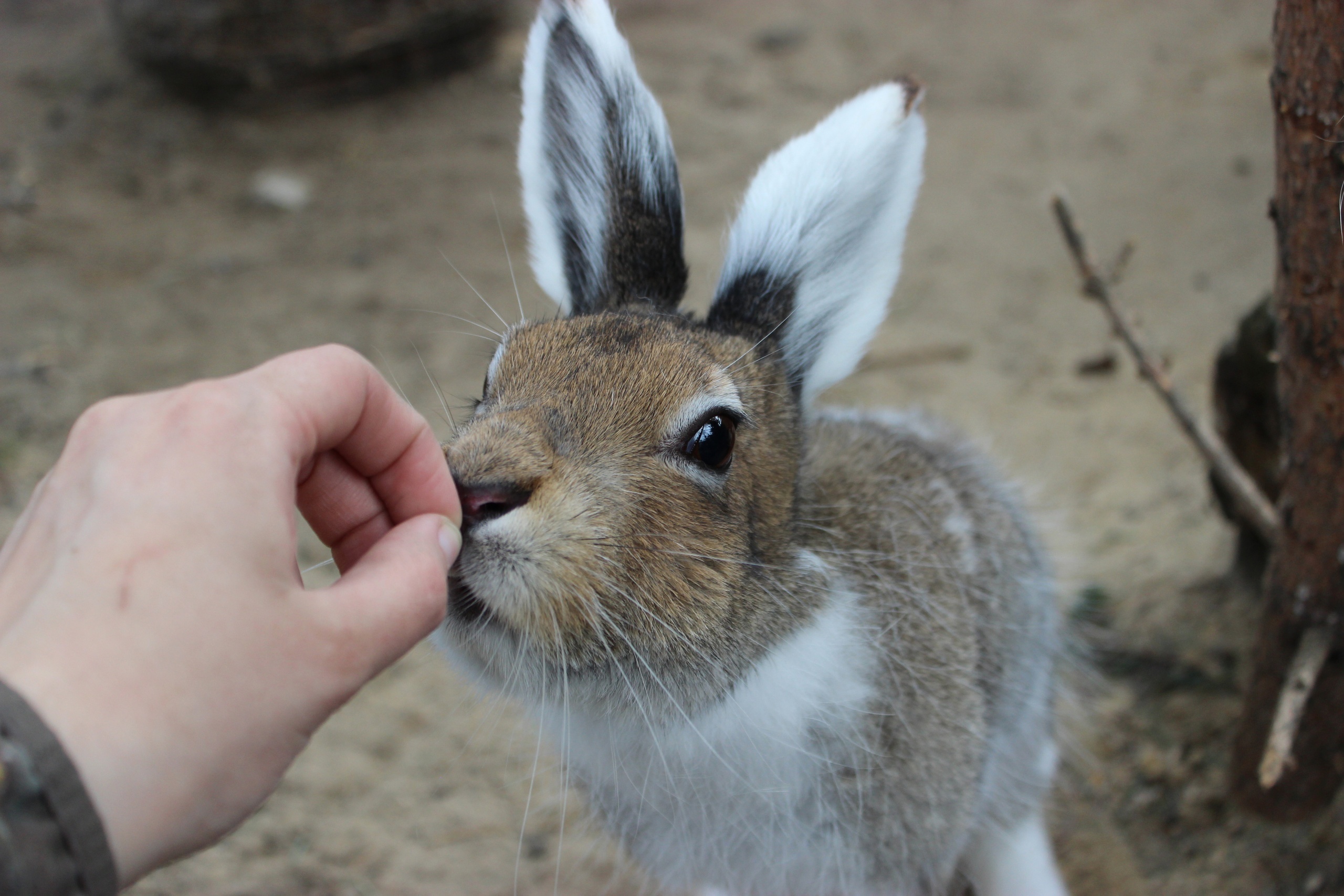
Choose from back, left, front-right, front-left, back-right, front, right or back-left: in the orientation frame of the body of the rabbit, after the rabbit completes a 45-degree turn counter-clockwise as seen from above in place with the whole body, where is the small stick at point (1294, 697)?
left

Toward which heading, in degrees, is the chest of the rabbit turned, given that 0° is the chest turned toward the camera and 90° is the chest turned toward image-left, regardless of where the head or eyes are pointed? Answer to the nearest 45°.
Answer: approximately 45°

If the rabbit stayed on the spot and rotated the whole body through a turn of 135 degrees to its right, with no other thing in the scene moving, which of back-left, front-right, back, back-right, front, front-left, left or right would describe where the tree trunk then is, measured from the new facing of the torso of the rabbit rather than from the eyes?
right

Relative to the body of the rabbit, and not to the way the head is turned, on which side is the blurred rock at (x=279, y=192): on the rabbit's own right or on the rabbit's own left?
on the rabbit's own right

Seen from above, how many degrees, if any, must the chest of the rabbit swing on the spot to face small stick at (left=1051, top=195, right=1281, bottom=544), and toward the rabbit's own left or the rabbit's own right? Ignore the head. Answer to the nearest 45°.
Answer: approximately 180°
